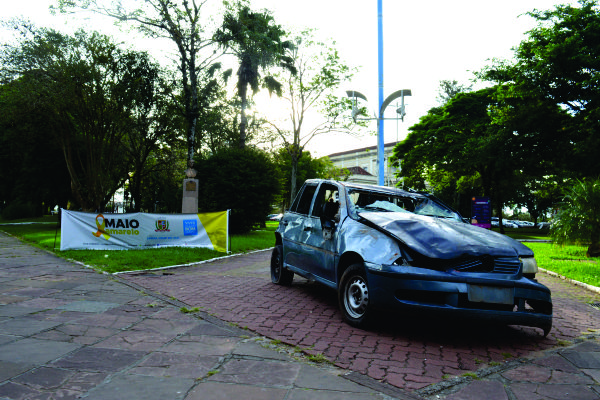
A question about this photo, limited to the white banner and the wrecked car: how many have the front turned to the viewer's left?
0

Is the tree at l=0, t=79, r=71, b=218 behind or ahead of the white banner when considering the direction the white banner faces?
behind

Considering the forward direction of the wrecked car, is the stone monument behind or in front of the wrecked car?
behind

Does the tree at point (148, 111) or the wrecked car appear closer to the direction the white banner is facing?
the wrecked car

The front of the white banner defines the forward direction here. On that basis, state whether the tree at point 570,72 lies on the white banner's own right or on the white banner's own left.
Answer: on the white banner's own left

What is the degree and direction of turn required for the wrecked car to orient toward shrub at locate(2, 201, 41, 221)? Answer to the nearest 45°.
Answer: approximately 180°

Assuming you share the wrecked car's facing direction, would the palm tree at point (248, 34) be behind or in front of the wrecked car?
behind

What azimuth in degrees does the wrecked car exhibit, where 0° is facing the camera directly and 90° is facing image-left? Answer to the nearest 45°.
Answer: approximately 315°

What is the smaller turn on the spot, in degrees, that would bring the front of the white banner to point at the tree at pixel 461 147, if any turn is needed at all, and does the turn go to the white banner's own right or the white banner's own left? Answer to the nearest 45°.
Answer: approximately 135° to the white banner's own left

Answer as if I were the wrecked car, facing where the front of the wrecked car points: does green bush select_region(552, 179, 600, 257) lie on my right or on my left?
on my left

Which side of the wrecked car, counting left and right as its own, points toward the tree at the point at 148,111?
back

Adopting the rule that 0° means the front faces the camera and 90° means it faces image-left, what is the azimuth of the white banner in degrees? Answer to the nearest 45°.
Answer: approximately 0°

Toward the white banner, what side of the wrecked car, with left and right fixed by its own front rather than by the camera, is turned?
back

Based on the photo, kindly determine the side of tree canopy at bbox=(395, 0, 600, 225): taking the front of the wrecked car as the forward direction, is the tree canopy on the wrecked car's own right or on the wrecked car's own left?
on the wrecked car's own left
